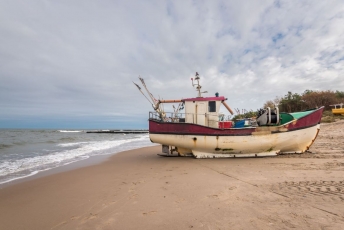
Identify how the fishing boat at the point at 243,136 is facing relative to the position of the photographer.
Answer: facing to the right of the viewer
